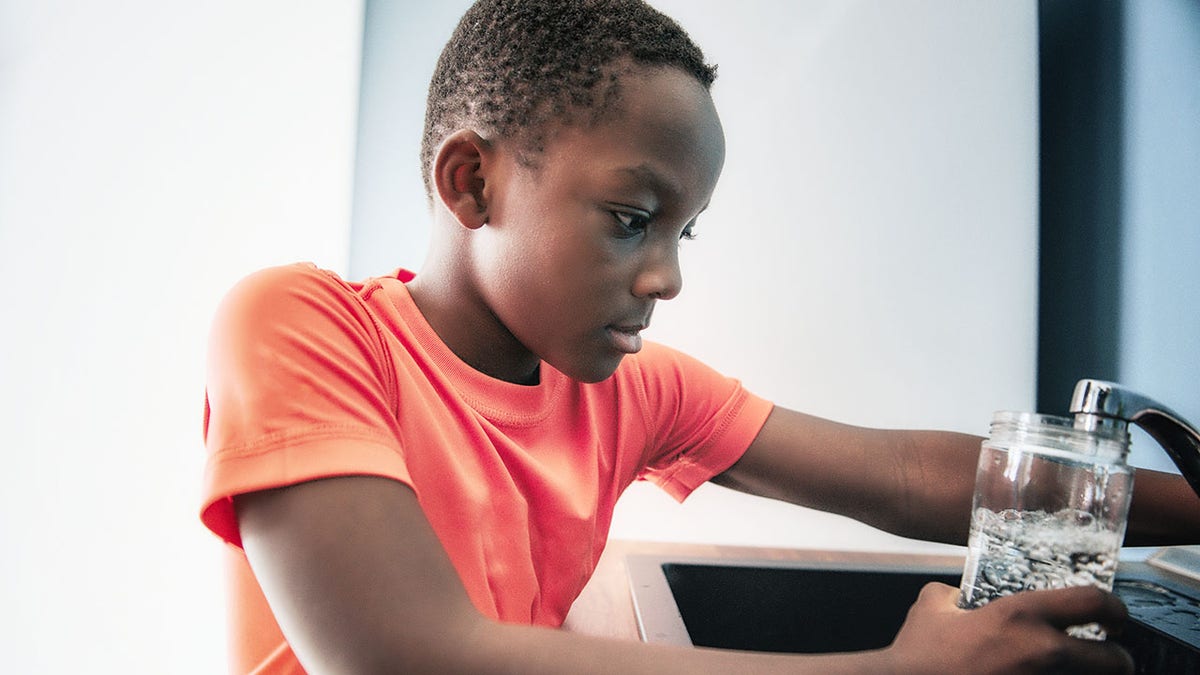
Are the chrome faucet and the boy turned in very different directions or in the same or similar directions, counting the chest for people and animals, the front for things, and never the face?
very different directions

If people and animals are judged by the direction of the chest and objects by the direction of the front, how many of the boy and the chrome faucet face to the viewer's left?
1

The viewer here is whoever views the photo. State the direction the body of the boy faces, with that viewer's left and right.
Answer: facing the viewer and to the right of the viewer

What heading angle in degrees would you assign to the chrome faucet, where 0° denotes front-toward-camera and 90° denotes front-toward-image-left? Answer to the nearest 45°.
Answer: approximately 90°
